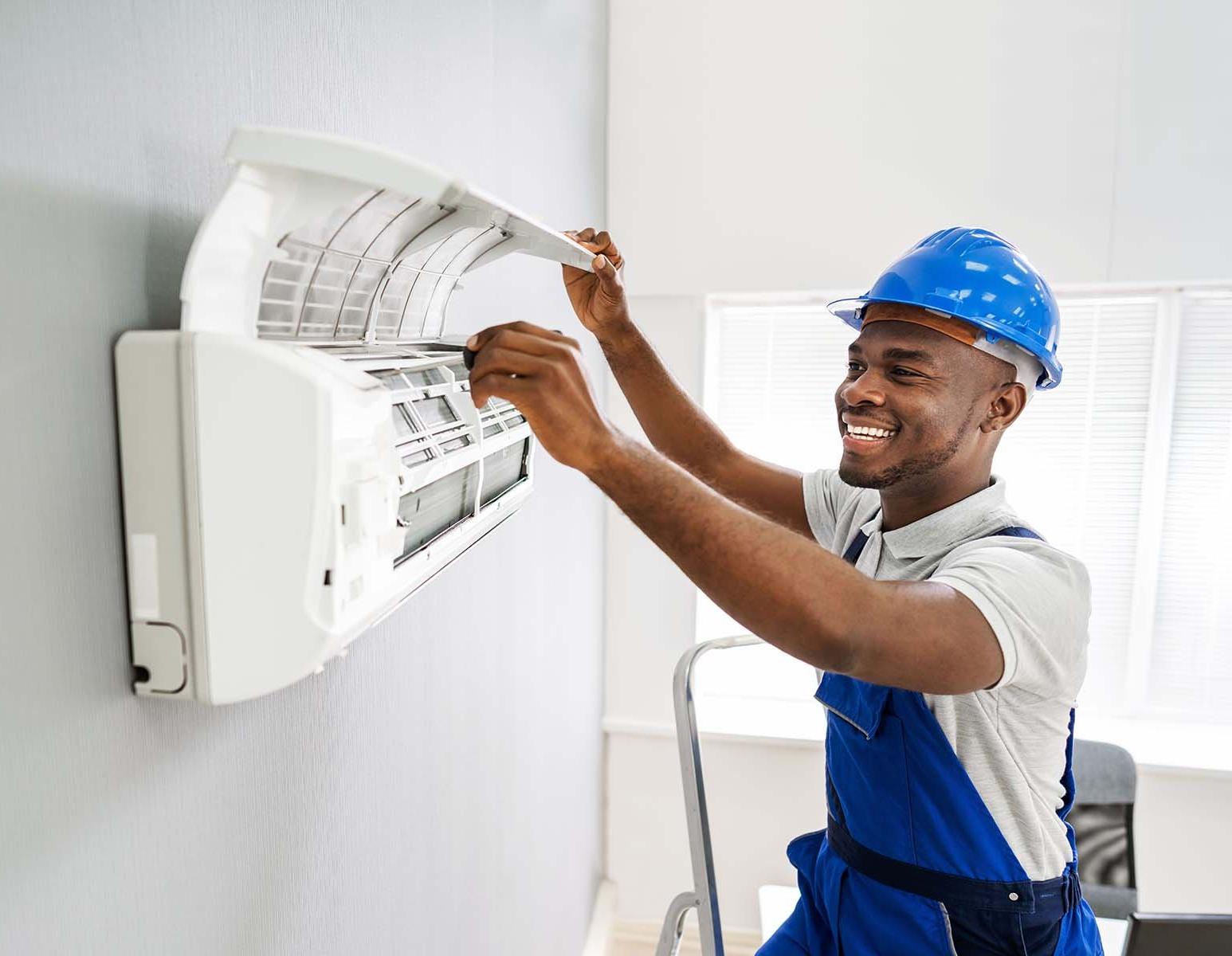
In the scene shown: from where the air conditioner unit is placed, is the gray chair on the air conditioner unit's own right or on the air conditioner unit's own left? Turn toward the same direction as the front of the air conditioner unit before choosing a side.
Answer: on the air conditioner unit's own left

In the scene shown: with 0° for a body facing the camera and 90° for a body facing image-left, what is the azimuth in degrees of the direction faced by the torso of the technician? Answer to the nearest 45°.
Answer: approximately 45°

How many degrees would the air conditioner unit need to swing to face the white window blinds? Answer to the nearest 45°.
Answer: approximately 90° to its left
